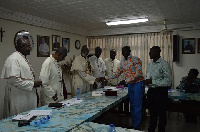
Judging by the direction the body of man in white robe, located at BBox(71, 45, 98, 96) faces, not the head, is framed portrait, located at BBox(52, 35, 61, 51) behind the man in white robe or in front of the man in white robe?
behind

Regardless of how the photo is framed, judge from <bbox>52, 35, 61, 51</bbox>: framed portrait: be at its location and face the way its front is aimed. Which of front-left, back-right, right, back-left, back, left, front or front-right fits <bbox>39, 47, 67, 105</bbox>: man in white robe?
front-right

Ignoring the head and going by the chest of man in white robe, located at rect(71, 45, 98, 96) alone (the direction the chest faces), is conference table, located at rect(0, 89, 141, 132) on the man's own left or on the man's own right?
on the man's own right

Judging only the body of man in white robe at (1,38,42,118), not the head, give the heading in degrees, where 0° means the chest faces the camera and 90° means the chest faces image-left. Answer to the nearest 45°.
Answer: approximately 270°

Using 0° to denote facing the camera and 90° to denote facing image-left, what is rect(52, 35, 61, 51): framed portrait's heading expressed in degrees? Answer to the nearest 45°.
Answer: approximately 315°

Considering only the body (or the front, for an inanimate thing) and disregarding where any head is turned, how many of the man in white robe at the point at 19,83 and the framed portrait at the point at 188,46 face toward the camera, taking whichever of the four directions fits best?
1

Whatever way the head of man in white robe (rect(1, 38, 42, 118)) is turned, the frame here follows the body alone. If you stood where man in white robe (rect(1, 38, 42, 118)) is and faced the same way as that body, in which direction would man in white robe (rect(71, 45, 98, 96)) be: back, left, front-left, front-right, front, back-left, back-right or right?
front-left

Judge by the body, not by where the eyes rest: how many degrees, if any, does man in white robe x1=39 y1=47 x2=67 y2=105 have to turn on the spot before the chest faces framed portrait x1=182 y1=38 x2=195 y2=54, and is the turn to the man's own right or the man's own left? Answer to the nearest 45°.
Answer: approximately 90° to the man's own left

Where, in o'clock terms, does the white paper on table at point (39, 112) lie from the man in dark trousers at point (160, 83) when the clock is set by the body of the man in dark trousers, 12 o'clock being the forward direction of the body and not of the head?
The white paper on table is roughly at 12 o'clock from the man in dark trousers.

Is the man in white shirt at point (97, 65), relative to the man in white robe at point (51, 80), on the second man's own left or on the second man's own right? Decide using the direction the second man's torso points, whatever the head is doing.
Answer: on the second man's own left
